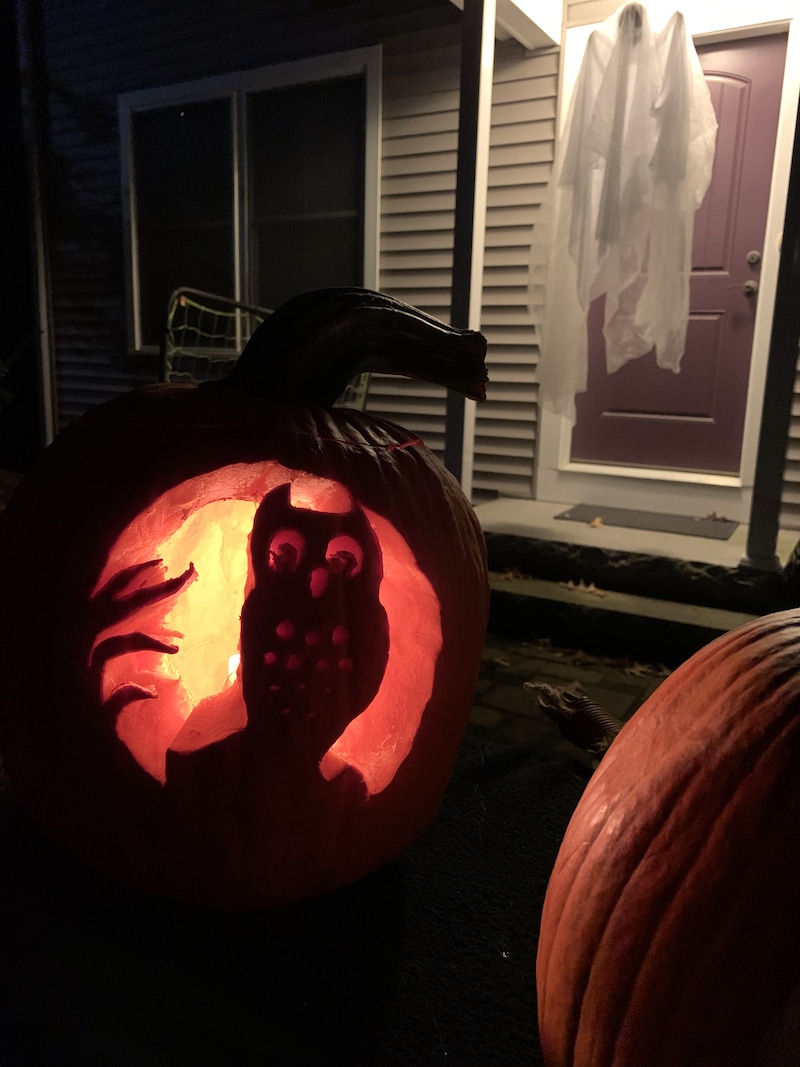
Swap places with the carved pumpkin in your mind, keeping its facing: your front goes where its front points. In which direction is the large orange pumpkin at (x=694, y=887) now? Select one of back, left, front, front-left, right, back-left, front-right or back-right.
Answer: front-left

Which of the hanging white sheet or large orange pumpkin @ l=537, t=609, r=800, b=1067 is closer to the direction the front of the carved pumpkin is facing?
the large orange pumpkin

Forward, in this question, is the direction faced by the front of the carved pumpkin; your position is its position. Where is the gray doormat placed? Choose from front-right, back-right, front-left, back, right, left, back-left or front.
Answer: back-left

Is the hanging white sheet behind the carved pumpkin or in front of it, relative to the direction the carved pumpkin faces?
behind

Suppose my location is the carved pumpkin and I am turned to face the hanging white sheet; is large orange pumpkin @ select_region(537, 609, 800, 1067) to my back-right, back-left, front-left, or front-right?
back-right

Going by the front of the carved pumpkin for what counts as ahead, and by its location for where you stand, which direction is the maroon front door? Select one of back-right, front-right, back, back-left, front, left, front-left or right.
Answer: back-left

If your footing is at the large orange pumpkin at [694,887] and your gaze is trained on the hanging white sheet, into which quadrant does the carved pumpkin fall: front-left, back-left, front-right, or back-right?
front-left

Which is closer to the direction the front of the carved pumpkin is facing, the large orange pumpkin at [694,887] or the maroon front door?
the large orange pumpkin

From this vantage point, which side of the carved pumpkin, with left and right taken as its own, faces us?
front
